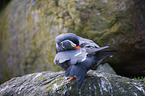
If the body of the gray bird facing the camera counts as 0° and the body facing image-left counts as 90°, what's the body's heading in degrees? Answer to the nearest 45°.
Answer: approximately 90°
